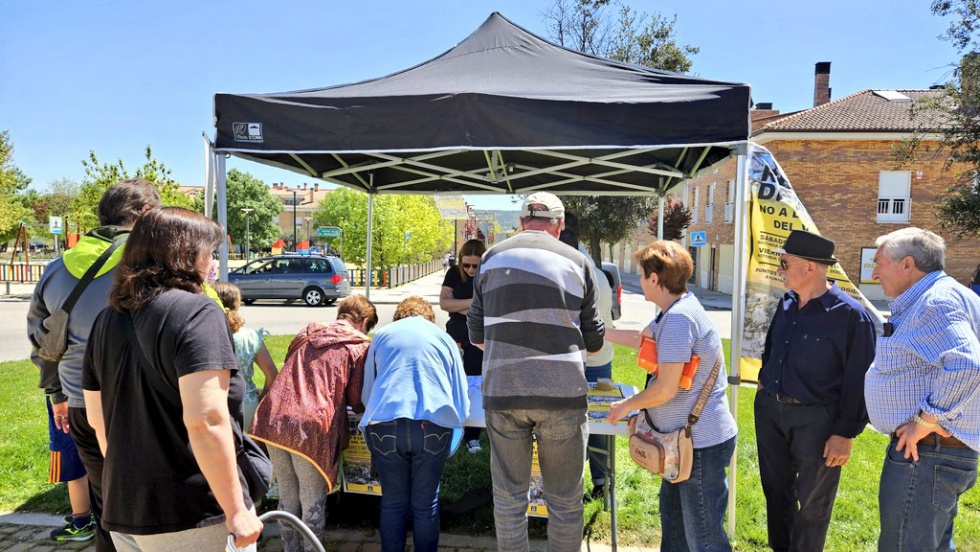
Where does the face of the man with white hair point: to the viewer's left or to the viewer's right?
to the viewer's left

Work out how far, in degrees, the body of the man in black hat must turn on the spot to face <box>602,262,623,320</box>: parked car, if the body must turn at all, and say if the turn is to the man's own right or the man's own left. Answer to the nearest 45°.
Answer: approximately 90° to the man's own right

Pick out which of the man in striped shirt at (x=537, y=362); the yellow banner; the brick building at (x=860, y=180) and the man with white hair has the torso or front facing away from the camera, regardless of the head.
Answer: the man in striped shirt

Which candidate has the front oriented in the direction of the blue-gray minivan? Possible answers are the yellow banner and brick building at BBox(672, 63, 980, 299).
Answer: the brick building

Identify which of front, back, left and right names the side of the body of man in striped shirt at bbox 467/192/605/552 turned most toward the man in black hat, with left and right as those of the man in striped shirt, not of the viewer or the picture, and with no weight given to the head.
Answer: right

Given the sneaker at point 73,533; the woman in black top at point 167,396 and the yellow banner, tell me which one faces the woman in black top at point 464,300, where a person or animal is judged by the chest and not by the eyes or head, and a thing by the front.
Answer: the woman in black top at point 167,396

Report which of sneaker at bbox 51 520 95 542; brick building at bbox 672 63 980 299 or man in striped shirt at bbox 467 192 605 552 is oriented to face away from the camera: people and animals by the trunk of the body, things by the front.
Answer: the man in striped shirt

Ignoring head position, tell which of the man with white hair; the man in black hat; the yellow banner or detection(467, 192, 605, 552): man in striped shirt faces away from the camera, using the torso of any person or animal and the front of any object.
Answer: the man in striped shirt

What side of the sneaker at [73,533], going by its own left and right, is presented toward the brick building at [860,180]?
back

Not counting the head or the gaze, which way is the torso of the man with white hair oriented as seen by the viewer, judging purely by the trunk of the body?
to the viewer's left

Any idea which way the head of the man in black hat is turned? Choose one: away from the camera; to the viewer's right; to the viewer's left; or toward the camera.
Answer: to the viewer's left

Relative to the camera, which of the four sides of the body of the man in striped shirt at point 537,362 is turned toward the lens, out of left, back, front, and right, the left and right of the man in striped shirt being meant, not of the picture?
back

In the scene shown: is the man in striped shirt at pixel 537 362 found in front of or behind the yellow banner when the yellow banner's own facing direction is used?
in front

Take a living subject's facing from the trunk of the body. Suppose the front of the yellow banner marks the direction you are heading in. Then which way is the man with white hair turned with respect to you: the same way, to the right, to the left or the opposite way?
to the right

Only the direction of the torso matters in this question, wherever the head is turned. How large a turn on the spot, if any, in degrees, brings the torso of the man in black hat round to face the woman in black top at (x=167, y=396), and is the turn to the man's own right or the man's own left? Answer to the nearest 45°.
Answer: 0° — they already face them
